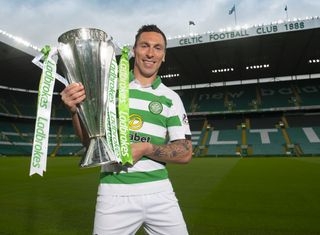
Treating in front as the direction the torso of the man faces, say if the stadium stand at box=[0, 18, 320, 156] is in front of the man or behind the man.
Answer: behind

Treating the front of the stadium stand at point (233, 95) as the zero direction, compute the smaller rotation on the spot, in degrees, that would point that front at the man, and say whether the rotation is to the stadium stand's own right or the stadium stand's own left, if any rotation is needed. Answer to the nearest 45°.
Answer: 0° — it already faces them

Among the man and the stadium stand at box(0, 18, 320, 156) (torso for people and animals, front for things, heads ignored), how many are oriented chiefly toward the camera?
2

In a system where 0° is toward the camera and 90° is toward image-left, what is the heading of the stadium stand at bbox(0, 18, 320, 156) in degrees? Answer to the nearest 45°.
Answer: approximately 0°
